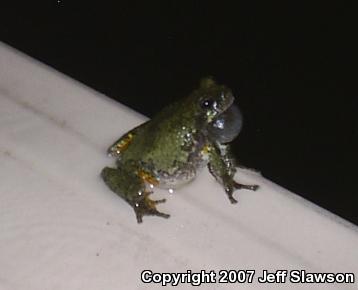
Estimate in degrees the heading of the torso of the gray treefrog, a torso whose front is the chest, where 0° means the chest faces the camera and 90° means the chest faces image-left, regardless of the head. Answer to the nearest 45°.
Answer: approximately 270°
